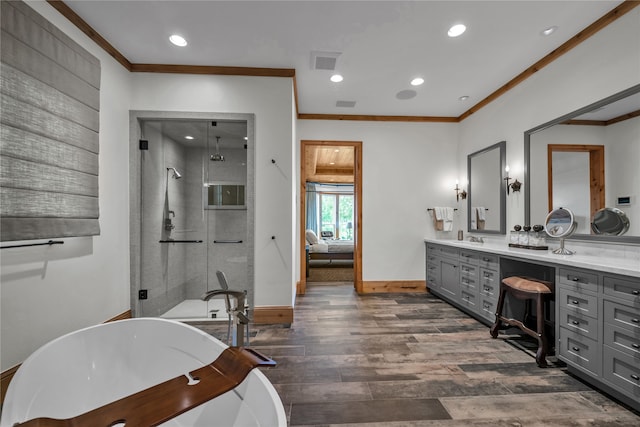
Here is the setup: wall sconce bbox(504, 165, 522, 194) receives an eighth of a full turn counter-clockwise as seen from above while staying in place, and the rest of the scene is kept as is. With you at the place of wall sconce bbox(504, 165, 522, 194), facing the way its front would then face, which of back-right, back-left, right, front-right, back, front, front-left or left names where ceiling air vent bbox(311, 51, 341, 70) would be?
front-right

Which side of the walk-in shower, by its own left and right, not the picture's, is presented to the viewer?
front

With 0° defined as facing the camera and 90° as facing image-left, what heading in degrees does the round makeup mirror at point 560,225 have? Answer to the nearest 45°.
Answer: approximately 45°

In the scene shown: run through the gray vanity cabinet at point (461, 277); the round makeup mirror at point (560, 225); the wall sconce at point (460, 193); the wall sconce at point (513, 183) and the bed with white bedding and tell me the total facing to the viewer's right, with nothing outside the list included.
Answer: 1

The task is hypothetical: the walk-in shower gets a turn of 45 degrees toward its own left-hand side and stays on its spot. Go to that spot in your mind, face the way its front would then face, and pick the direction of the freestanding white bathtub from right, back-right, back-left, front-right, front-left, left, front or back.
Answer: front-right

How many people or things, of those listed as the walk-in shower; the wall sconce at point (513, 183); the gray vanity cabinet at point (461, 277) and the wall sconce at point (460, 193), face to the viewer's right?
0

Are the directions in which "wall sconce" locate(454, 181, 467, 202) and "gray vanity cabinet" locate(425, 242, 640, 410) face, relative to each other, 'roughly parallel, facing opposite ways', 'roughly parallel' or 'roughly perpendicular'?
roughly parallel

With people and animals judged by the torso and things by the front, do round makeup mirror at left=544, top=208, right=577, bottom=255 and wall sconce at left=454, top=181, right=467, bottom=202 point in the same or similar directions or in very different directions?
same or similar directions

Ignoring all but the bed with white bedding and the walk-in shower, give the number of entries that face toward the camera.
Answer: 1

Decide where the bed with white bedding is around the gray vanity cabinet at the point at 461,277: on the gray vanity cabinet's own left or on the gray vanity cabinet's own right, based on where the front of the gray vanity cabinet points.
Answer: on the gray vanity cabinet's own right

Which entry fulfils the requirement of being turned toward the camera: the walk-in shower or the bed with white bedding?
the walk-in shower

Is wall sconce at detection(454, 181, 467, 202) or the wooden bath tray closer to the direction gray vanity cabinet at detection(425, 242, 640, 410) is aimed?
the wooden bath tray

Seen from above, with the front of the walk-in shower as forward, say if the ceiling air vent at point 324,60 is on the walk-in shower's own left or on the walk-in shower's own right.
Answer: on the walk-in shower's own left

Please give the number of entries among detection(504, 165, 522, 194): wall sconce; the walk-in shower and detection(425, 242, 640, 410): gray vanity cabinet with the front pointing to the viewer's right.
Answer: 0

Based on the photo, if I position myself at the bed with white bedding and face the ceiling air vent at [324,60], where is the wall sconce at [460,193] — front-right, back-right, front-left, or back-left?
front-left

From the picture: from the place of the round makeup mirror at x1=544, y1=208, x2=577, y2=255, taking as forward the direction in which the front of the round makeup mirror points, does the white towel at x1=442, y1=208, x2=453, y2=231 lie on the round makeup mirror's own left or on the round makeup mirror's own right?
on the round makeup mirror's own right
